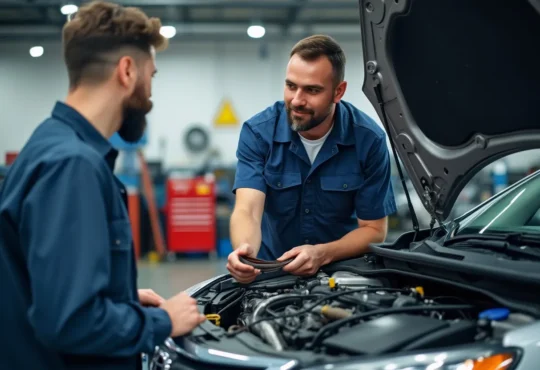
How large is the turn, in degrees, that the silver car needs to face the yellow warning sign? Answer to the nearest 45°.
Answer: approximately 135° to its right

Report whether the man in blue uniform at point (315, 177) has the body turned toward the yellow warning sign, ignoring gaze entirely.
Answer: no

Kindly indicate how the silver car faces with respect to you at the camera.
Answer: facing the viewer and to the left of the viewer

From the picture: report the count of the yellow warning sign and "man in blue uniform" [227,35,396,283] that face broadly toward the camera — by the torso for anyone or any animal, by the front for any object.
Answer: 2

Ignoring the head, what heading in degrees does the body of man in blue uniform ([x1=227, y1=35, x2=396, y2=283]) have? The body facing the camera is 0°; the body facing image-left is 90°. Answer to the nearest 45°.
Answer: approximately 0°

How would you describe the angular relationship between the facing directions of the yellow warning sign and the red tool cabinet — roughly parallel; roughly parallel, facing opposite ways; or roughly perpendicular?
roughly parallel

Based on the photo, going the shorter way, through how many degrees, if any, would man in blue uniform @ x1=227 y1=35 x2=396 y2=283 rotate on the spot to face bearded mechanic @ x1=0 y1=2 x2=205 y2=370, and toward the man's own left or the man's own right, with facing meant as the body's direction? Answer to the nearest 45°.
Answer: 0° — they already face them

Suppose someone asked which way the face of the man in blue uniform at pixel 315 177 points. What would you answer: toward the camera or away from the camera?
toward the camera

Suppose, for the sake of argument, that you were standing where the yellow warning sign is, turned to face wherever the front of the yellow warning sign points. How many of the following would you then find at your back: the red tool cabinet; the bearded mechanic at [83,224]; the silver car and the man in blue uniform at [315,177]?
0

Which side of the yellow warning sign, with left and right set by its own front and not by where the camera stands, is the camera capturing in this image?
front

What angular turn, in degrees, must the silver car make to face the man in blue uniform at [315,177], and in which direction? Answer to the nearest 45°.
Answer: approximately 90° to its right

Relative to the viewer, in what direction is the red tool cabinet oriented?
toward the camera

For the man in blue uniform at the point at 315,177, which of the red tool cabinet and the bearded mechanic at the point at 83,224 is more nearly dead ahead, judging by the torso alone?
the bearded mechanic
